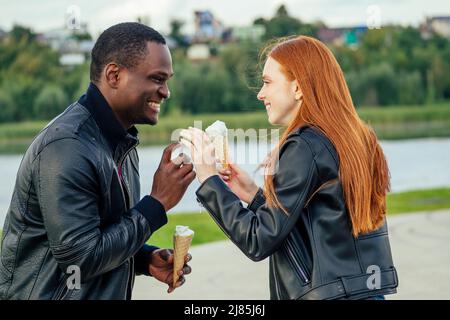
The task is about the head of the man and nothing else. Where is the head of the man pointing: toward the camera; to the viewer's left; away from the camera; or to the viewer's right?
to the viewer's right

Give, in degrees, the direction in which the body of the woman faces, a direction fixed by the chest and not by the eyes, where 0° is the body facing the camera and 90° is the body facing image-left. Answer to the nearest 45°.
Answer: approximately 90°

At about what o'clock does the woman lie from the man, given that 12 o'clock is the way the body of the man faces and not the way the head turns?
The woman is roughly at 12 o'clock from the man.

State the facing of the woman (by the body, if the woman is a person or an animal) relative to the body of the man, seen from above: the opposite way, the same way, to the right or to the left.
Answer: the opposite way

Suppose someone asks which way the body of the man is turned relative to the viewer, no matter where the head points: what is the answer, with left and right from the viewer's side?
facing to the right of the viewer

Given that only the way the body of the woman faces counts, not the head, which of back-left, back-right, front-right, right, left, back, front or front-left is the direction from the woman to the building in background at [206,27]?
right

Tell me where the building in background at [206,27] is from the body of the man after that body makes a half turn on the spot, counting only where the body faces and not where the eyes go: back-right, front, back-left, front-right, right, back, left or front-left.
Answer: right

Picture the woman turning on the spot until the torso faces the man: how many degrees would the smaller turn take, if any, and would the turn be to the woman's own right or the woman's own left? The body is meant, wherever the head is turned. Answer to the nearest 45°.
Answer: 0° — they already face them

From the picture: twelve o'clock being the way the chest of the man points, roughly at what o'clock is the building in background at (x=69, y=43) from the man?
The building in background is roughly at 9 o'clock from the man.

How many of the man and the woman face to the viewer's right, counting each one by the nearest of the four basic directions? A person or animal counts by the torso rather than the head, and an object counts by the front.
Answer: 1

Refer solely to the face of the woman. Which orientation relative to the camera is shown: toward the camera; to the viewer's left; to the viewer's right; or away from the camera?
to the viewer's left

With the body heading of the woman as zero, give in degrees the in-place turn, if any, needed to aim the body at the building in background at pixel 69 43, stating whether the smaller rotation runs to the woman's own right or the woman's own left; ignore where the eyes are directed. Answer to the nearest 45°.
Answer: approximately 90° to the woman's own right

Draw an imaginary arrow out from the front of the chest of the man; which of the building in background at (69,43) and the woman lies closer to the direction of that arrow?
the woman
